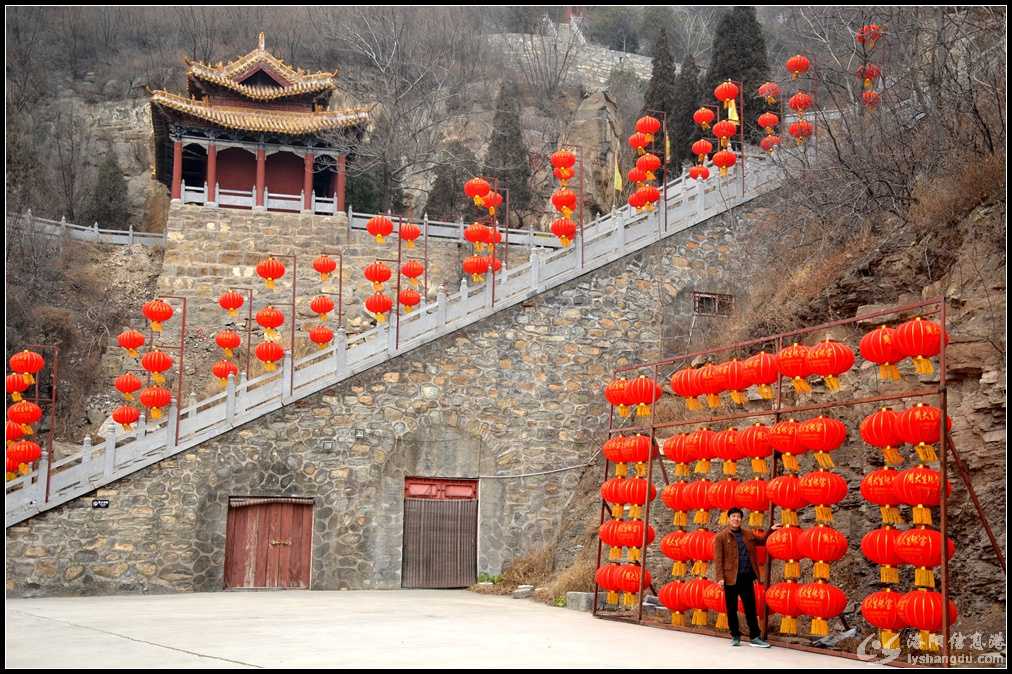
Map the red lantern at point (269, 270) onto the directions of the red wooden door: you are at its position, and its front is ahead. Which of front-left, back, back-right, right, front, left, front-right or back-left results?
back

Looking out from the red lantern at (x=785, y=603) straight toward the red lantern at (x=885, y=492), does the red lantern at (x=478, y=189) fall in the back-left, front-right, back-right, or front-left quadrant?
back-left

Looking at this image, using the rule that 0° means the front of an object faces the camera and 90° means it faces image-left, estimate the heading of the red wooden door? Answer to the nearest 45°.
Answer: approximately 0°

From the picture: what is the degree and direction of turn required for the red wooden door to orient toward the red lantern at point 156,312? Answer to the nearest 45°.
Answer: approximately 135° to its right

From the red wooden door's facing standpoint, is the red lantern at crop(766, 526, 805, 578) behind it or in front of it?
in front
